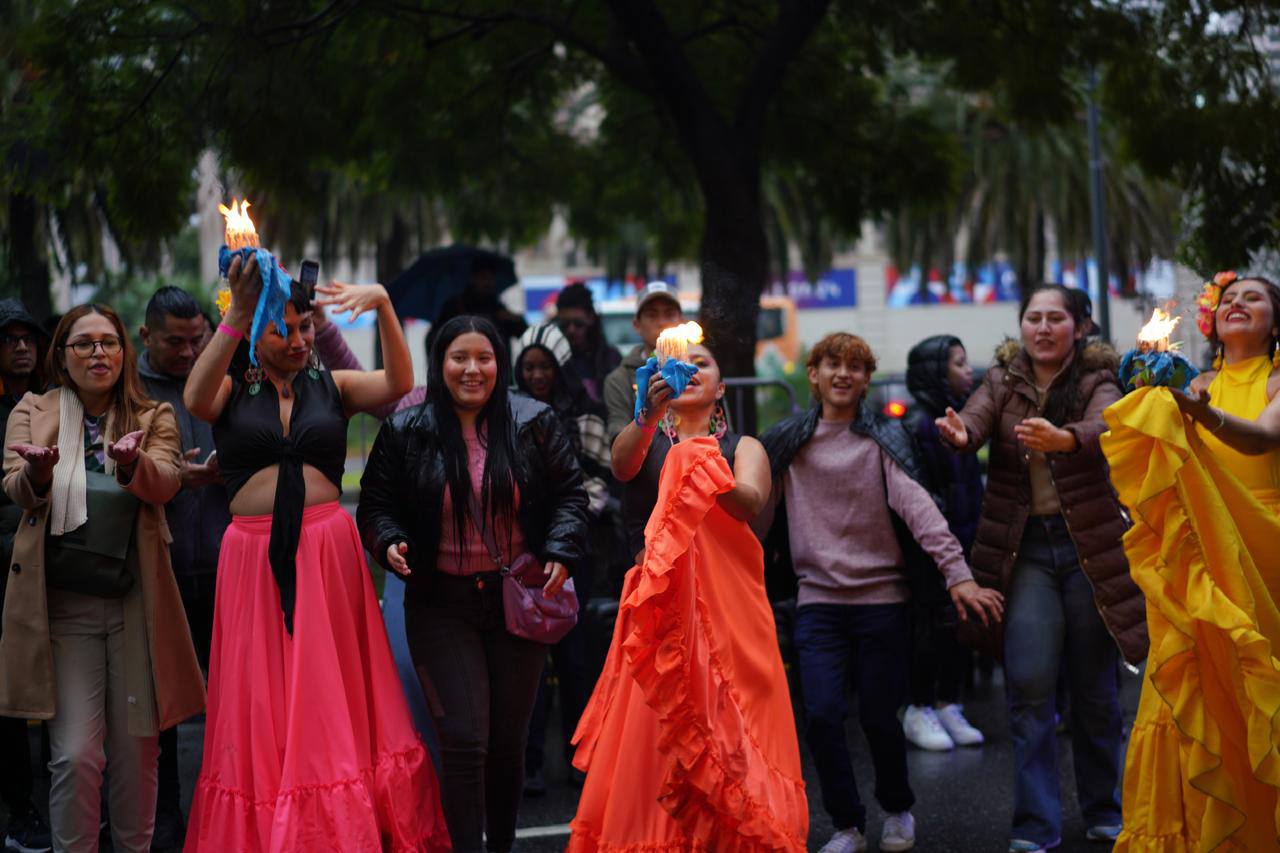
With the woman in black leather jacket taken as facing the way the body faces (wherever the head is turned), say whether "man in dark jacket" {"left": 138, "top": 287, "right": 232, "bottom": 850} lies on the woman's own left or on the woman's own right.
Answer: on the woman's own right

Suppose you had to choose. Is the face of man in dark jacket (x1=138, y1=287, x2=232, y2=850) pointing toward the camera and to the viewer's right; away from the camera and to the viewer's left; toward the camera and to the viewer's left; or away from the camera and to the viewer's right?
toward the camera and to the viewer's right

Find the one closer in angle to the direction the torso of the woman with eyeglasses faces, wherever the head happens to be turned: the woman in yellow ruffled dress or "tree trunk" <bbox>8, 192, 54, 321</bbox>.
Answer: the woman in yellow ruffled dress

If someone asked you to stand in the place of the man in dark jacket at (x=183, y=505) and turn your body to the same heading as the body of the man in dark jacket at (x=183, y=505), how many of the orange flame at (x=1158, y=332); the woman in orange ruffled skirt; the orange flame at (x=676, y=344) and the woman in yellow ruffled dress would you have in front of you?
4

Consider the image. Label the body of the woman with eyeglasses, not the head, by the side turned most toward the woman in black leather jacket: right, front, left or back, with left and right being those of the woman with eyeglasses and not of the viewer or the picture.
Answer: left

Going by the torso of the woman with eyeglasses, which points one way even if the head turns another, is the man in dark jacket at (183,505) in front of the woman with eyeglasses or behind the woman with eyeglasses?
behind

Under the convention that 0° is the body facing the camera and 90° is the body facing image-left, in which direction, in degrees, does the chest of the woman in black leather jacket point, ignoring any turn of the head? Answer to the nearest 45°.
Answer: approximately 0°

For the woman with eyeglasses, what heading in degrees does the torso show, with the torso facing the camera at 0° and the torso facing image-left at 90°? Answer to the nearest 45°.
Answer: approximately 0°
